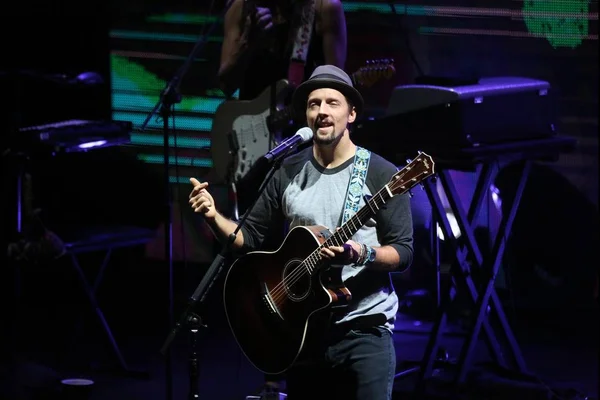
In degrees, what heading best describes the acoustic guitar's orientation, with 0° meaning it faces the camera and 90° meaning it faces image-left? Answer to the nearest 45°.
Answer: approximately 45°

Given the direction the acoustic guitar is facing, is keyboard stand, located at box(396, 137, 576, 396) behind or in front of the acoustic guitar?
behind

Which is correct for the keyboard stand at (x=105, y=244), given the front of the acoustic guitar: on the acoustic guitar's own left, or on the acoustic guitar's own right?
on the acoustic guitar's own right
